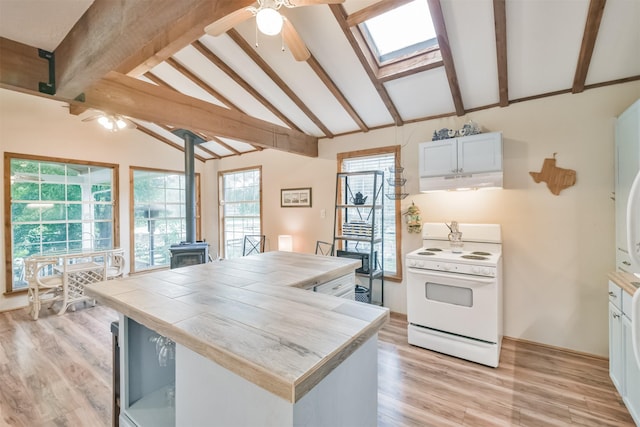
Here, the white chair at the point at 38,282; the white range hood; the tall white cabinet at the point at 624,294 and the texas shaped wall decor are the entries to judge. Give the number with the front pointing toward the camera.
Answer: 2

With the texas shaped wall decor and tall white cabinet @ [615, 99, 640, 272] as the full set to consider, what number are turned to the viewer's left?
1

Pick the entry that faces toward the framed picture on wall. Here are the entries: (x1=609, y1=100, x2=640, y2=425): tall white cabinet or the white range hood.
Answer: the tall white cabinet

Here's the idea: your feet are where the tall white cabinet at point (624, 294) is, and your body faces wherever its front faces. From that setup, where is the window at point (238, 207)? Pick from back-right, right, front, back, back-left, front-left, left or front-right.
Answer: front

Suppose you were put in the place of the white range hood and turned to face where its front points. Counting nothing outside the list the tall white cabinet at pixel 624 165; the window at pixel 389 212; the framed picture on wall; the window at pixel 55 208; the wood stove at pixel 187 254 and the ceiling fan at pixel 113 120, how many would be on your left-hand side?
1

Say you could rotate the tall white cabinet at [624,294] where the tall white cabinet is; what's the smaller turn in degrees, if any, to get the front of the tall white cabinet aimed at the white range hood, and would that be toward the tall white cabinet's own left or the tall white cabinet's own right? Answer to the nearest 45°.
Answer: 0° — it already faces it

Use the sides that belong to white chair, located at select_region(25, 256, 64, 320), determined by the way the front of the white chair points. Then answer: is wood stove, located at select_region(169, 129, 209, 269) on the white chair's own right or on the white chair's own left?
on the white chair's own left

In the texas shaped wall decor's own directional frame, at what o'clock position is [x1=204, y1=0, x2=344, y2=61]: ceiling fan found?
The ceiling fan is roughly at 1 o'clock from the texas shaped wall decor.

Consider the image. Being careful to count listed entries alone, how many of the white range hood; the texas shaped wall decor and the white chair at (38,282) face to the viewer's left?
0

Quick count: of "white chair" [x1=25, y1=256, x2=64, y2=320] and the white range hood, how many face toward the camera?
1

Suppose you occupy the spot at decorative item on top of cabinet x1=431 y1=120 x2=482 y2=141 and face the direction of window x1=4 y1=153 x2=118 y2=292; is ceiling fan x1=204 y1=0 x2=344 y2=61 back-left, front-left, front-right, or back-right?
front-left

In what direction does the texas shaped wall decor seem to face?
toward the camera

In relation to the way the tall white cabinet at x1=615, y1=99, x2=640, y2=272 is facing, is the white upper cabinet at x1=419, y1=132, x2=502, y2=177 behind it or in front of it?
in front

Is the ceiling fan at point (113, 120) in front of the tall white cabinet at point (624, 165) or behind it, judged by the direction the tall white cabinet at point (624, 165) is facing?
in front

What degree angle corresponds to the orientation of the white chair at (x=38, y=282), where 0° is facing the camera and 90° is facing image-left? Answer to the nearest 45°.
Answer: approximately 225°

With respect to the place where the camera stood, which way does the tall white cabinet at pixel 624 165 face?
facing to the left of the viewer
